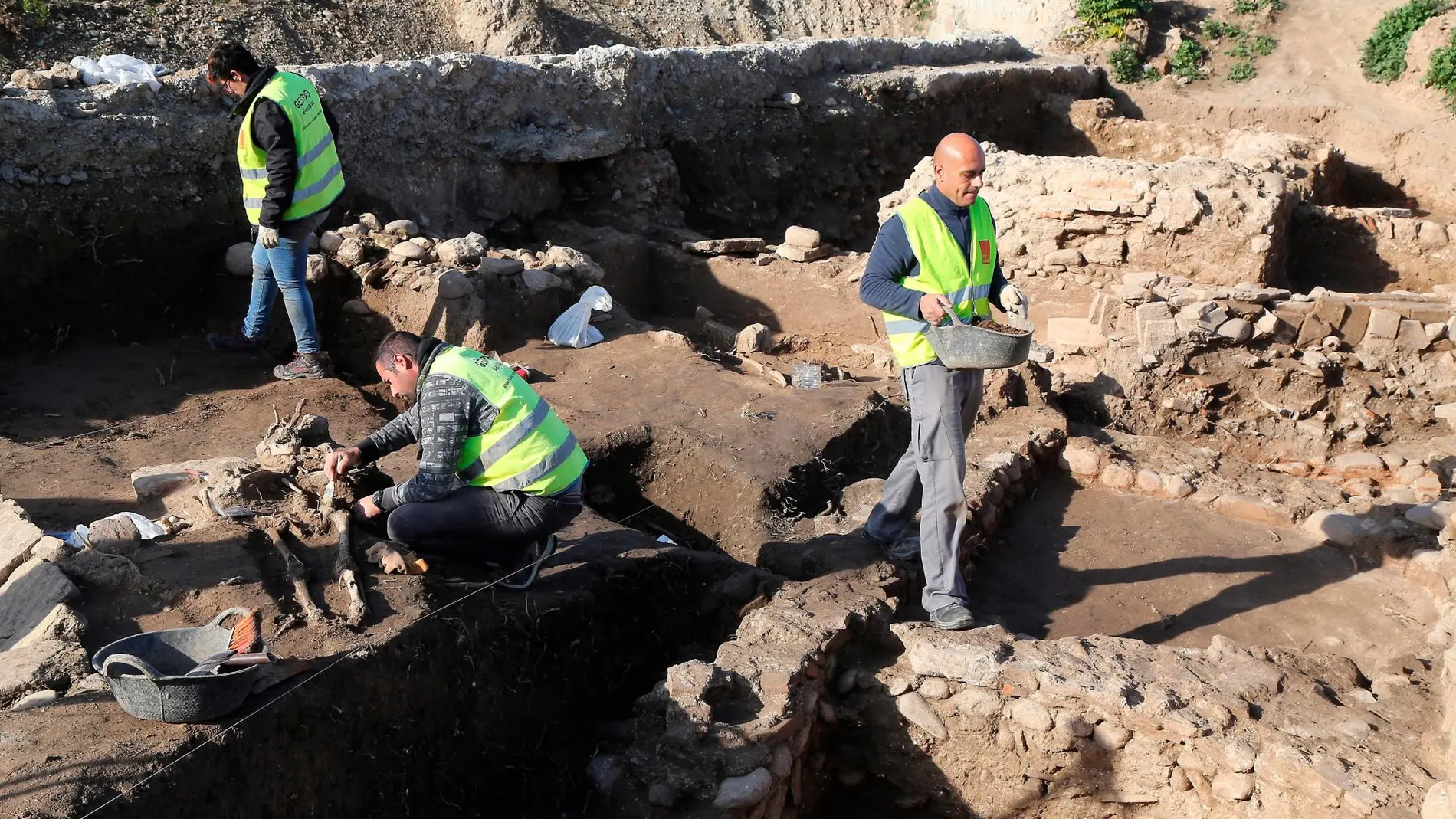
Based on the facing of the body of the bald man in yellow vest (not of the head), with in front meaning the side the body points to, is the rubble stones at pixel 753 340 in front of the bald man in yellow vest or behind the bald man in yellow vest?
behind

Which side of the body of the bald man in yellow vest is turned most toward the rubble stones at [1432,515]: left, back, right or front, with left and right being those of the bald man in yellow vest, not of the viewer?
left

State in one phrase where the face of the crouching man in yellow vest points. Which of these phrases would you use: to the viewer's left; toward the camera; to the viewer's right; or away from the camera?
to the viewer's left

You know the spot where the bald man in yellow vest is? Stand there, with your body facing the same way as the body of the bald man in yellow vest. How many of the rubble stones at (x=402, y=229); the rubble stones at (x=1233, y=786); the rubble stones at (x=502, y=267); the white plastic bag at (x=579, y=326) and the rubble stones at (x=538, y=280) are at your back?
4

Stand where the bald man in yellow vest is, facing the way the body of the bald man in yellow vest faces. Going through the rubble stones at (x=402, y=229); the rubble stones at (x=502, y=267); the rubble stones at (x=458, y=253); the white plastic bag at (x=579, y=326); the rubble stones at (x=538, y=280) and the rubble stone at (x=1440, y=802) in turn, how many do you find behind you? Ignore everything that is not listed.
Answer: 5

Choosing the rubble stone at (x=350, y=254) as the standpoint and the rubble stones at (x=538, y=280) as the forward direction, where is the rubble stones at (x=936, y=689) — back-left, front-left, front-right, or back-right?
front-right

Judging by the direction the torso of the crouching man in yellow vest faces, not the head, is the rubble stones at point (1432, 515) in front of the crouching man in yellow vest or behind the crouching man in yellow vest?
behind

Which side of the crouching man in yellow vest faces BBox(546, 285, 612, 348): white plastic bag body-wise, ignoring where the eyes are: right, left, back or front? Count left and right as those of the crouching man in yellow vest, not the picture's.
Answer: right

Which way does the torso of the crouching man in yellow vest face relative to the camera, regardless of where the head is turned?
to the viewer's left

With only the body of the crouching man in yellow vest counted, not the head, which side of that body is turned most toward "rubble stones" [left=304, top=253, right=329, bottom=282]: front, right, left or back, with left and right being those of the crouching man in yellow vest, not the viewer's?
right

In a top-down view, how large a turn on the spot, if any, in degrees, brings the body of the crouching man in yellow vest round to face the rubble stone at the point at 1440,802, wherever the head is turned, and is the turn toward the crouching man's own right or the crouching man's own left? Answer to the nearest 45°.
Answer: approximately 135° to the crouching man's own left

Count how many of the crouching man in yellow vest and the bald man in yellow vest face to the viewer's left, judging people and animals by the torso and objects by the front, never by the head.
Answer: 1

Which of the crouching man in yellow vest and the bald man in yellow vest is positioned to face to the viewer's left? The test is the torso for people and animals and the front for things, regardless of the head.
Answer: the crouching man in yellow vest

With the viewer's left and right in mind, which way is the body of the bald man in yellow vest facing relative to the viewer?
facing the viewer and to the right of the viewer

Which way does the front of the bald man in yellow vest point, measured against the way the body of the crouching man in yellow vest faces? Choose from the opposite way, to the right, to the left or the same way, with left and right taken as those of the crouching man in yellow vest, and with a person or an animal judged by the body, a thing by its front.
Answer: to the left

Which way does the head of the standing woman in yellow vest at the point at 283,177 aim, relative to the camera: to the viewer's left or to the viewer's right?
to the viewer's left

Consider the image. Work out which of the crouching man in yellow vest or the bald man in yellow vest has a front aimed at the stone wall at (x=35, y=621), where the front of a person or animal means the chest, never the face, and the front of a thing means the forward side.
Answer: the crouching man in yellow vest
